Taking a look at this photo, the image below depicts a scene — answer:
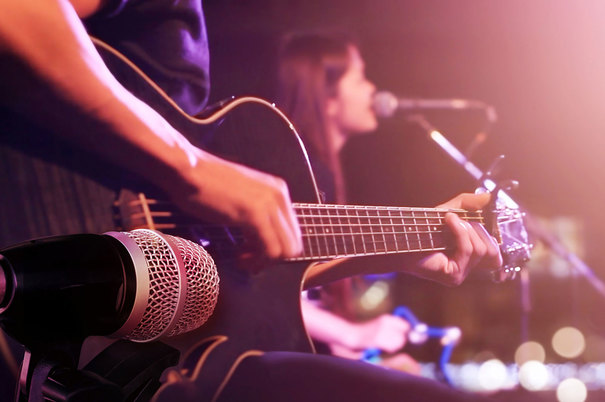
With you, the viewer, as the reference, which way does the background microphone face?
facing to the left of the viewer
